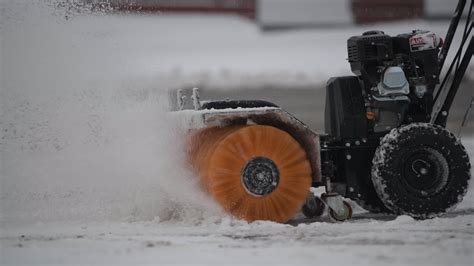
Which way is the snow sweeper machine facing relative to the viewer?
to the viewer's left
